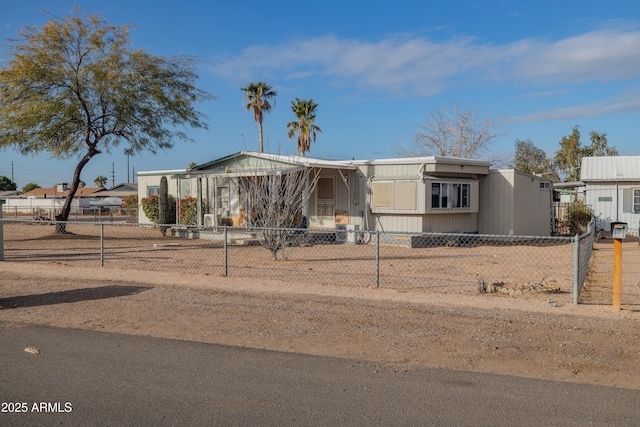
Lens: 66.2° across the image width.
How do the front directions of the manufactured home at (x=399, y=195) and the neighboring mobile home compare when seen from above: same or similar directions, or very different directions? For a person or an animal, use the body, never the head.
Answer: same or similar directions

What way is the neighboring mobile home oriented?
toward the camera

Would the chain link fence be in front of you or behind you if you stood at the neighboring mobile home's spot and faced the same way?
in front

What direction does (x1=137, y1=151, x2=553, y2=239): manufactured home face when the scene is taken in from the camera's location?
facing the viewer

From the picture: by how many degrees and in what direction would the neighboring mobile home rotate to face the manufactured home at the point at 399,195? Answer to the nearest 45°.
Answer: approximately 45° to its right

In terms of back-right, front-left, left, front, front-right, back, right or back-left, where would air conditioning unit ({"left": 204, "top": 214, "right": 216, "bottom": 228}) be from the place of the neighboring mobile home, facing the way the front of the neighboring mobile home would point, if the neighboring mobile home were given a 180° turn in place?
back-left

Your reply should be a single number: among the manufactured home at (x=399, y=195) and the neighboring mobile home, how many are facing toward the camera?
2

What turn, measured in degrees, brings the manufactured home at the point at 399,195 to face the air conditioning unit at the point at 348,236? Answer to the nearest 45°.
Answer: approximately 90° to its right

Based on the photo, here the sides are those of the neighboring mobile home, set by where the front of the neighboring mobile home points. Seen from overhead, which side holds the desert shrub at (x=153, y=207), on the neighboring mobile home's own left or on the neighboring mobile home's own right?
on the neighboring mobile home's own right
